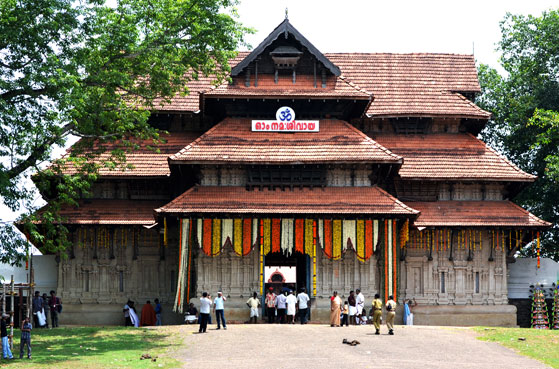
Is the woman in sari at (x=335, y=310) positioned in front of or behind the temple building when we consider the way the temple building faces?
in front

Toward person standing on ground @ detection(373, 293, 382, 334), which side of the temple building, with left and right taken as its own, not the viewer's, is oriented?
front

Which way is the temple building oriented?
toward the camera

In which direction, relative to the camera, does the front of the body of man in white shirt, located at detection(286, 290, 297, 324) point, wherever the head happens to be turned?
away from the camera

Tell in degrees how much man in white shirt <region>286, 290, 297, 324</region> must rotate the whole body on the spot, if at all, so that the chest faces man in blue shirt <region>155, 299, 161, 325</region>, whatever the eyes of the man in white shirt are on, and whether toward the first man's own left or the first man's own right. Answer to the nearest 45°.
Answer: approximately 45° to the first man's own left

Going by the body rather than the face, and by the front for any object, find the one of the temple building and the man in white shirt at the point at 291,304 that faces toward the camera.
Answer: the temple building

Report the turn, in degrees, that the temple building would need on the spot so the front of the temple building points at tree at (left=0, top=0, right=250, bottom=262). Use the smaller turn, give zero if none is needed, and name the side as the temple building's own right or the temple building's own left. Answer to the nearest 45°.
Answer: approximately 45° to the temple building's own right

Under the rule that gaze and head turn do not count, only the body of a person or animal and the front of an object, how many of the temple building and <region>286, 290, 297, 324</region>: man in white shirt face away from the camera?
1

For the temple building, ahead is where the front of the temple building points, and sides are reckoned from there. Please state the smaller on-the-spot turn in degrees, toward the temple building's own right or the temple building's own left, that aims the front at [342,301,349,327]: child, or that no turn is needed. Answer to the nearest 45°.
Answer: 0° — it already faces them

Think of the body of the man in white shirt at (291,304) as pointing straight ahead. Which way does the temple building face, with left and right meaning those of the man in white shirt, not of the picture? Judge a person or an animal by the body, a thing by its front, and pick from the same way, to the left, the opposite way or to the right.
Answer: the opposite way
